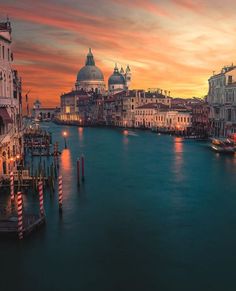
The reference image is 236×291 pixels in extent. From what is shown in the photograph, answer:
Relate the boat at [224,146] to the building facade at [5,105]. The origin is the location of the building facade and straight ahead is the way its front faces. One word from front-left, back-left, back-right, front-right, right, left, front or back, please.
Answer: front-left

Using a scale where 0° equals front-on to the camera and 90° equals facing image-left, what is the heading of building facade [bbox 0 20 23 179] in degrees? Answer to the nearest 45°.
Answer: approximately 270°
